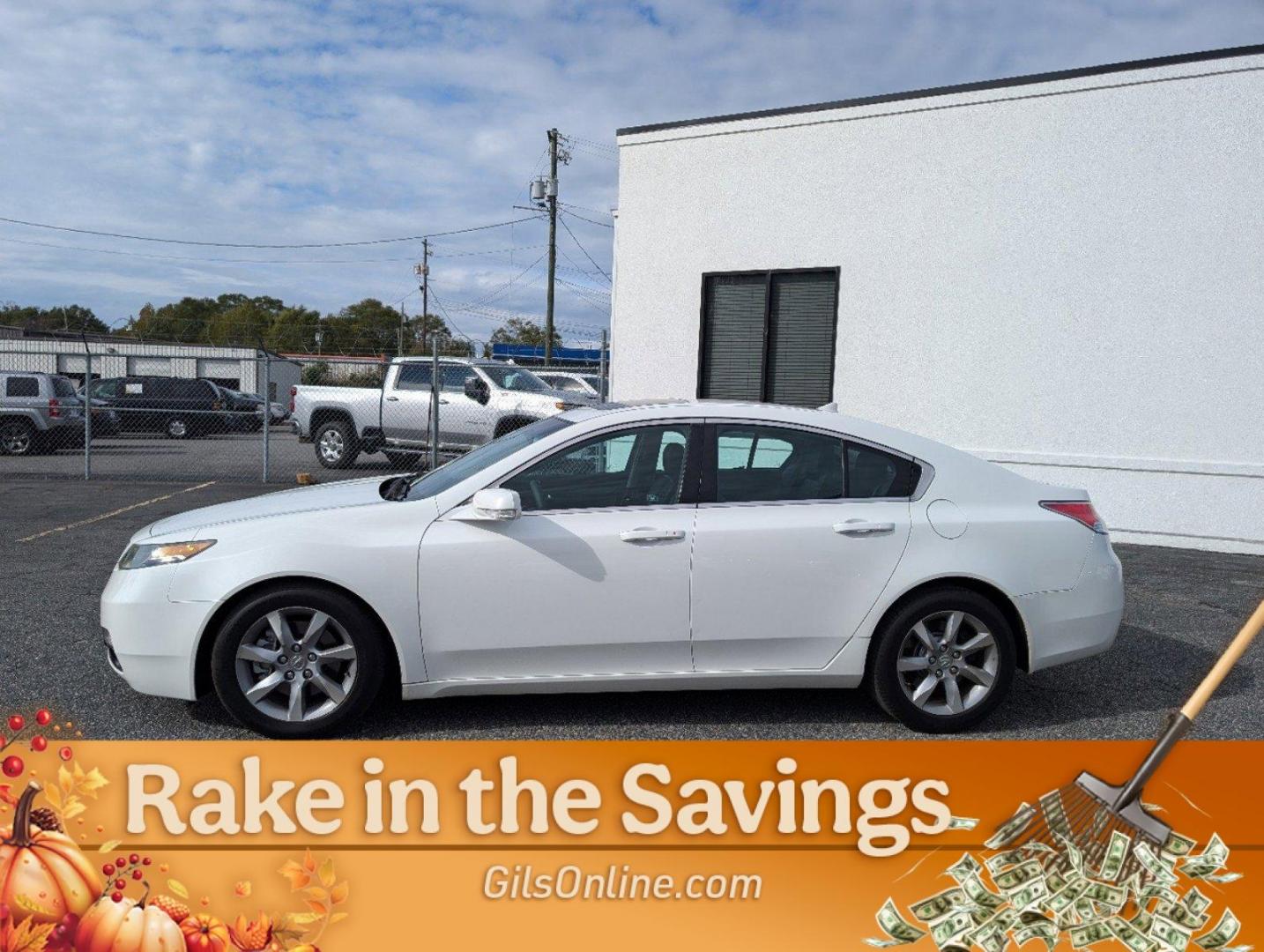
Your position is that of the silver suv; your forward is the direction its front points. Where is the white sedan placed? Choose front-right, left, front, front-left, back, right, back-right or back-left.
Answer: back-left

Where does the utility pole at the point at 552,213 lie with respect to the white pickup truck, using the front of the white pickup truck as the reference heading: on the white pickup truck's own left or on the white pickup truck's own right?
on the white pickup truck's own left

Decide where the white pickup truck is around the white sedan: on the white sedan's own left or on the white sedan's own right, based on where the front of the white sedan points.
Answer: on the white sedan's own right

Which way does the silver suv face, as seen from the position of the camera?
facing away from the viewer and to the left of the viewer

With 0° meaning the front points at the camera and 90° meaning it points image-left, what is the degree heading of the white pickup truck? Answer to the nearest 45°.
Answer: approximately 315°

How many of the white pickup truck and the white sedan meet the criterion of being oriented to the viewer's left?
1

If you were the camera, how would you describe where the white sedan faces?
facing to the left of the viewer

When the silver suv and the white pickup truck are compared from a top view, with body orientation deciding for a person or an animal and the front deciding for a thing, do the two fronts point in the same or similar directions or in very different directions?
very different directions

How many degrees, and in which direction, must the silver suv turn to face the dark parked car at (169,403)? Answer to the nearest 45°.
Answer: approximately 90° to its right

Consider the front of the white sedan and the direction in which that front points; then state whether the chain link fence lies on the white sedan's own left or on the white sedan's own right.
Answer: on the white sedan's own right
